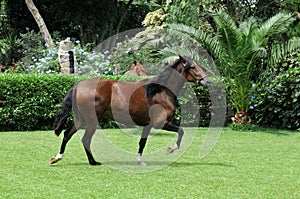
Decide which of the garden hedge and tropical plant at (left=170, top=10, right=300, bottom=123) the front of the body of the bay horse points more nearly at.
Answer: the tropical plant

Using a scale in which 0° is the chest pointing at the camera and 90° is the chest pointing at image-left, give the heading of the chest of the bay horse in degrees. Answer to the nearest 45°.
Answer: approximately 270°

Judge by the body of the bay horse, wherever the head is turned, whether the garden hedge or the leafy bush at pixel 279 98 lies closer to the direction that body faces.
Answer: the leafy bush

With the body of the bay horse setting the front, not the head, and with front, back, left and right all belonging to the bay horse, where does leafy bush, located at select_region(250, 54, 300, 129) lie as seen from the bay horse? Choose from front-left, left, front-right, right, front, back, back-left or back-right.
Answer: front-left

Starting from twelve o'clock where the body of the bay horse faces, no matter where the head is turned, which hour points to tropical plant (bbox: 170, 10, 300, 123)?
The tropical plant is roughly at 10 o'clock from the bay horse.

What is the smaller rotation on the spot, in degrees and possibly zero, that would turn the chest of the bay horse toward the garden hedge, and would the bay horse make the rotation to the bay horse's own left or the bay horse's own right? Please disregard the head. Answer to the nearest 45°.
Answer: approximately 135° to the bay horse's own left
